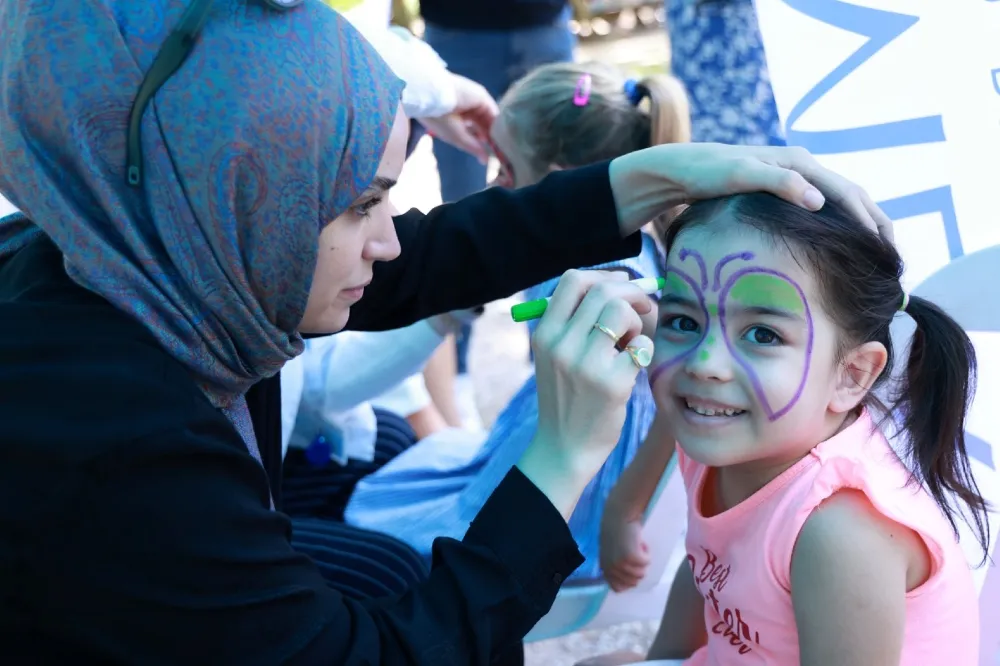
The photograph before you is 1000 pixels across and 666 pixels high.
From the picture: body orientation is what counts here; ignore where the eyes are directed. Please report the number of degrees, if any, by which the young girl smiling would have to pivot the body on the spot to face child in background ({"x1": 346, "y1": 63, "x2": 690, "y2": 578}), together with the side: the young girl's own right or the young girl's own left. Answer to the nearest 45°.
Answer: approximately 90° to the young girl's own right

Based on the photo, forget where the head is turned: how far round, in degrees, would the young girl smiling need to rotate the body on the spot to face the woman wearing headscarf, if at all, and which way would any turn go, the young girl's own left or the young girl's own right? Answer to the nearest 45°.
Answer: approximately 45° to the young girl's own right

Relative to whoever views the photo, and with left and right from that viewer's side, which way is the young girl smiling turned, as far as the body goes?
facing the viewer and to the left of the viewer

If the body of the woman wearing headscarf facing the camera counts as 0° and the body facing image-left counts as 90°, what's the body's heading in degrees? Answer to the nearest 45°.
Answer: approximately 270°

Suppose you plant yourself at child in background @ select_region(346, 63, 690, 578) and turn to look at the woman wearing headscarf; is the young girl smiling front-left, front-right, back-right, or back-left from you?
front-left

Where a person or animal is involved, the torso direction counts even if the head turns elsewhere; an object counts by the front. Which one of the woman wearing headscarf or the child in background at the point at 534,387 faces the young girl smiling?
the woman wearing headscarf

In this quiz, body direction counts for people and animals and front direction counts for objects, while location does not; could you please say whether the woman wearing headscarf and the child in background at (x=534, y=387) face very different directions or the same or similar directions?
very different directions

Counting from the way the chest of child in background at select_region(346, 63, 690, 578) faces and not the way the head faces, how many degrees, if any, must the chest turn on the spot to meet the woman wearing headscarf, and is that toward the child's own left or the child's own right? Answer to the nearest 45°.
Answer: approximately 90° to the child's own left

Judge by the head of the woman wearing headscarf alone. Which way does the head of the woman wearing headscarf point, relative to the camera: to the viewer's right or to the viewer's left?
to the viewer's right

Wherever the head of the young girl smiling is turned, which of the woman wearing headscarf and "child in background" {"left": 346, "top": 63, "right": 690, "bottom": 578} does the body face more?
the woman wearing headscarf

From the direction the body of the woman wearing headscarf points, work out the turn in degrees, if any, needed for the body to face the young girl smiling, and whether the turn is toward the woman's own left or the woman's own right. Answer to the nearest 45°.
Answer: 0° — they already face them
